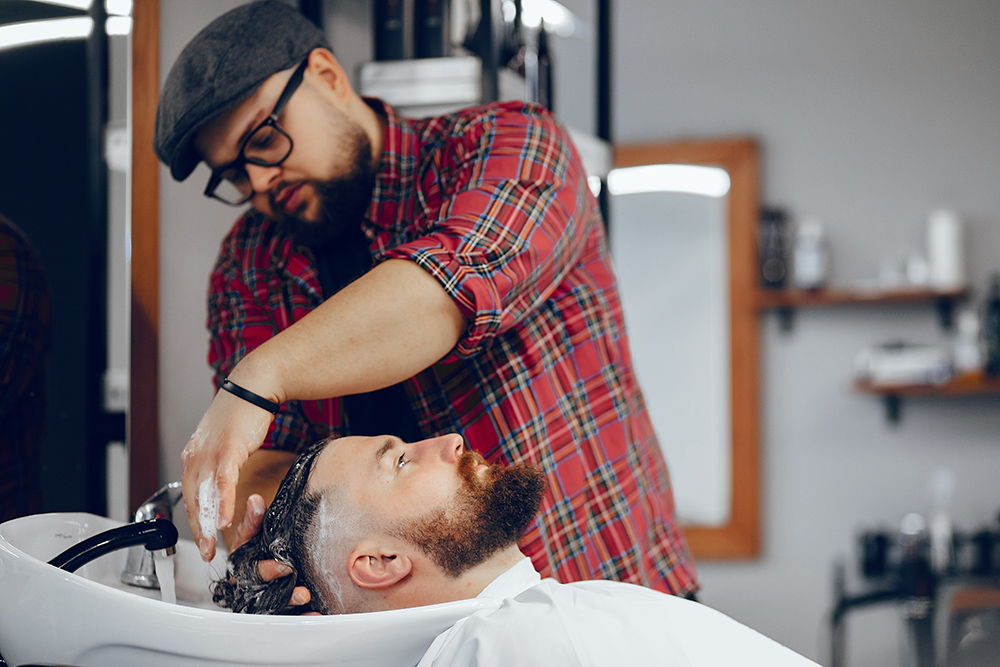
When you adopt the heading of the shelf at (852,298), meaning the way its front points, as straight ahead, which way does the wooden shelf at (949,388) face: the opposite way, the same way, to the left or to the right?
the same way

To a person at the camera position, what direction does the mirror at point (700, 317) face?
facing the viewer

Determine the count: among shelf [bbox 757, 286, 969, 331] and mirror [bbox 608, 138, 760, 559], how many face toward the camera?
2

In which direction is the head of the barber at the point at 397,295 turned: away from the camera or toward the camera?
toward the camera

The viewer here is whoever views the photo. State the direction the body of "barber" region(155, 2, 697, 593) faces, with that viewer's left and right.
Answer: facing the viewer and to the left of the viewer

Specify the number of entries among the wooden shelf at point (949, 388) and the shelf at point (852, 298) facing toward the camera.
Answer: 2

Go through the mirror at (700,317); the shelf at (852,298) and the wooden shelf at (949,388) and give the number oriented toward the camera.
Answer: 3

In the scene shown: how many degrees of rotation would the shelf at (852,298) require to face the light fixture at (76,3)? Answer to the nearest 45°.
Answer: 0° — it already faces it

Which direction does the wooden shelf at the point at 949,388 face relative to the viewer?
toward the camera
